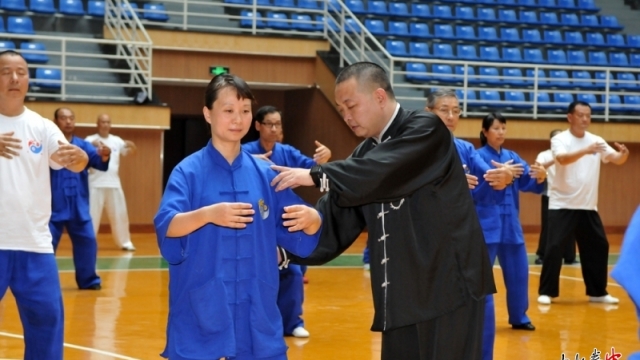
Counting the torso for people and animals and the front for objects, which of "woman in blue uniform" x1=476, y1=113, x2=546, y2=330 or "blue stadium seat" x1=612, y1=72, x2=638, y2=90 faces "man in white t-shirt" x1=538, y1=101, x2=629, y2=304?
the blue stadium seat

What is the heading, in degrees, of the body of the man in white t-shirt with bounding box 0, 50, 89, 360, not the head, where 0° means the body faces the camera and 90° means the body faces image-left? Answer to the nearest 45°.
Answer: approximately 0°

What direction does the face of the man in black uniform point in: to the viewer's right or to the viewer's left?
to the viewer's left

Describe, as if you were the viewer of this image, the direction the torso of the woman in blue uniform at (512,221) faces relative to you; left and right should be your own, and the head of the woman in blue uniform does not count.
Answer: facing the viewer and to the right of the viewer

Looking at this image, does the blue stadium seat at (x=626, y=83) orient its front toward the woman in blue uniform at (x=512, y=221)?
yes

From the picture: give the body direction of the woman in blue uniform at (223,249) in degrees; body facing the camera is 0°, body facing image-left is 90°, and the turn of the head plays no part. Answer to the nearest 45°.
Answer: approximately 315°

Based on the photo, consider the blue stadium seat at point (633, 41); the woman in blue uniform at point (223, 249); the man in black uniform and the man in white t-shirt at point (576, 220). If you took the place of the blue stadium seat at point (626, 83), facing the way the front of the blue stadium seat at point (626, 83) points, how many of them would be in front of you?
3

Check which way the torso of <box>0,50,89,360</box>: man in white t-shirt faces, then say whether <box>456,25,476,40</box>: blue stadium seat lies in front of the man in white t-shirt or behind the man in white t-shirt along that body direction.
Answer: behind

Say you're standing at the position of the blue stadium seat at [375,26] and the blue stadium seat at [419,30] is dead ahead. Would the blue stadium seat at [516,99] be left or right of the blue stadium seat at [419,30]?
right
